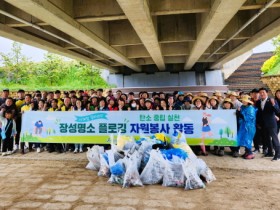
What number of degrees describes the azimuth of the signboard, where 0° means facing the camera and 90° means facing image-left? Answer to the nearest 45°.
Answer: approximately 0°

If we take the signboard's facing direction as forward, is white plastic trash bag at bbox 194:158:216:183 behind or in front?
in front

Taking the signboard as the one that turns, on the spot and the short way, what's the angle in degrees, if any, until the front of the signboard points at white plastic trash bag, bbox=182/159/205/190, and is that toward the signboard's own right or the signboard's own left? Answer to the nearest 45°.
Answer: approximately 45° to the signboard's own left

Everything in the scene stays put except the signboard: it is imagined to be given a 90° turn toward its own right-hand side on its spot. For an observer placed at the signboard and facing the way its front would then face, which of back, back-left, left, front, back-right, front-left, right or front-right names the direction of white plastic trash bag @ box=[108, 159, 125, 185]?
left

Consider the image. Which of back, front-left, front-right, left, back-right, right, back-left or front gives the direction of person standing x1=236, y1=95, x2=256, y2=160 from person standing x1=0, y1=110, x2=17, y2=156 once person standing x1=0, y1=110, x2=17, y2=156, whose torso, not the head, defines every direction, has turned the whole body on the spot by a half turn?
back-right

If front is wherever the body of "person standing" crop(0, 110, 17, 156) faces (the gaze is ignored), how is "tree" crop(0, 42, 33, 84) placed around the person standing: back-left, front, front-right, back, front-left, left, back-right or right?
back

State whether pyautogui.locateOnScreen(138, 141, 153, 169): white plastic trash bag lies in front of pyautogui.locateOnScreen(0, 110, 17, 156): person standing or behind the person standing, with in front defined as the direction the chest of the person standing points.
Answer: in front

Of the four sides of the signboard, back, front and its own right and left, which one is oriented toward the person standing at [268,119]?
left

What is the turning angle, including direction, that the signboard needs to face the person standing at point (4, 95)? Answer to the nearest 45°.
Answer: approximately 90° to its right

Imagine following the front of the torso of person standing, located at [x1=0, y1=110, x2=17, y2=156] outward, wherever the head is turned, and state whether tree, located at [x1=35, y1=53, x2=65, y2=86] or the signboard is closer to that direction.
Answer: the signboard

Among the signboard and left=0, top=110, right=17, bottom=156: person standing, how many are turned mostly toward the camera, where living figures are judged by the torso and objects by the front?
2

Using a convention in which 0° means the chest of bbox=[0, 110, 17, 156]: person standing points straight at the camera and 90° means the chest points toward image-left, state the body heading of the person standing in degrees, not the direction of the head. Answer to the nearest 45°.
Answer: approximately 0°

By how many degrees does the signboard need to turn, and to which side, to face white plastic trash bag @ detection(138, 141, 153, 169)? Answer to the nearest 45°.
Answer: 0° — it already faces it

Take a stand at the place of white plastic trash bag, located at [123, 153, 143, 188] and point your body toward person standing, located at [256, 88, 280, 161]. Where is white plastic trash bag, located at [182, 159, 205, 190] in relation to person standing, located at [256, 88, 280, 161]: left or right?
right

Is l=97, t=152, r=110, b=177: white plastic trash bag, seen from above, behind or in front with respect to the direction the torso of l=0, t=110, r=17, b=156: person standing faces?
in front
